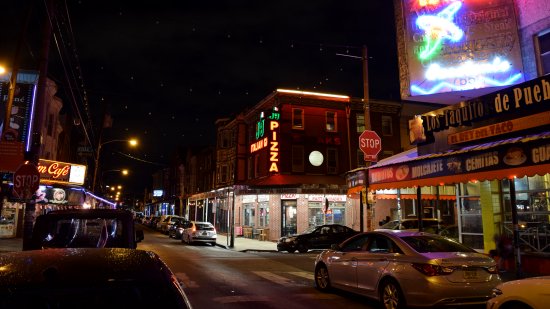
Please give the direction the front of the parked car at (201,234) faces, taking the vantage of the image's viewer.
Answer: facing away from the viewer and to the left of the viewer

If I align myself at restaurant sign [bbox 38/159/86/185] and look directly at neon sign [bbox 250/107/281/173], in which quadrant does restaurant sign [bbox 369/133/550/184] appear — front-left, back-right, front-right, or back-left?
front-right

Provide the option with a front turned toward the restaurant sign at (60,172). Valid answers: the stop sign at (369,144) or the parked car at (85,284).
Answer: the parked car

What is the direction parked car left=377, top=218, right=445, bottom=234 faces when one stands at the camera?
facing to the left of the viewer

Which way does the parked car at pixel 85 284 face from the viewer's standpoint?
away from the camera

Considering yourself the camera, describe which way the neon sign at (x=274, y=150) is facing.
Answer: facing the viewer

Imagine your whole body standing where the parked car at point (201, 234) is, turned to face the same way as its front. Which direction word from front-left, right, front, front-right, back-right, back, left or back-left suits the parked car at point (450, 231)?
back

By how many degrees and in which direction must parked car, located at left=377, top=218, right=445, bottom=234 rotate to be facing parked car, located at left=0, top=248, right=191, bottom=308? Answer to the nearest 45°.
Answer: approximately 90° to its left

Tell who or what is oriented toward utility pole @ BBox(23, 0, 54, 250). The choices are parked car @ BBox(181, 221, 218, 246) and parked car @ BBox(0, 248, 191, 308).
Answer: parked car @ BBox(0, 248, 191, 308)

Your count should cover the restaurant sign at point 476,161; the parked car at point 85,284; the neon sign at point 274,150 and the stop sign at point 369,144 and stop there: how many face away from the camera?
1

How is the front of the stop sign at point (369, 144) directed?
toward the camera

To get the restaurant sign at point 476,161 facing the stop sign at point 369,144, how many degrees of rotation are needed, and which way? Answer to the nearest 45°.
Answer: approximately 90° to its right

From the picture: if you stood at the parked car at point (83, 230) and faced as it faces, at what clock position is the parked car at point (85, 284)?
the parked car at point (85, 284) is roughly at 6 o'clock from the parked car at point (83, 230).

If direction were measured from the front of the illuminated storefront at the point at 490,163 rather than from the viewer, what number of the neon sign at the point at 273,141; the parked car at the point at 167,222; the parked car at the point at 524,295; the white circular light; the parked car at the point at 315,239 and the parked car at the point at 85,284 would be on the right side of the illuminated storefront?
4

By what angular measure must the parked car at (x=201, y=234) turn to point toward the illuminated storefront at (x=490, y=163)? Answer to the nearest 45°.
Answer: approximately 180°

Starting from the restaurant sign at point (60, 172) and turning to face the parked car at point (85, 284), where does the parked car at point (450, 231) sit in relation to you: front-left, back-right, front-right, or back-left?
front-left

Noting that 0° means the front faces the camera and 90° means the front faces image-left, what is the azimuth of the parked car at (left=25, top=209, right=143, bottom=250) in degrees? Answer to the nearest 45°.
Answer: approximately 180°

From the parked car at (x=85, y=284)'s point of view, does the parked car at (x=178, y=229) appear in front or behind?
in front
